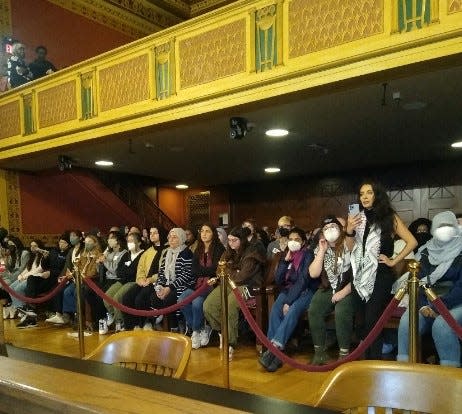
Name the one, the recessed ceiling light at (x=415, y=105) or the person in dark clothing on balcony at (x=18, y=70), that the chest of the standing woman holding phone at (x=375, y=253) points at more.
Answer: the person in dark clothing on balcony

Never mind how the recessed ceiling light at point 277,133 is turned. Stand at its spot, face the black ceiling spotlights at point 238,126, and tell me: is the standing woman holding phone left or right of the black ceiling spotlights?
left

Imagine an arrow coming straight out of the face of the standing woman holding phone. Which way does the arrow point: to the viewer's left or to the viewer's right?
to the viewer's left

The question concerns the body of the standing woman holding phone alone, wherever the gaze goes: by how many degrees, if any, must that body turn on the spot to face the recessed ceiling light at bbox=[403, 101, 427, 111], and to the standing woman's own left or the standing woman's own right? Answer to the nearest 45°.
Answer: approximately 135° to the standing woman's own right

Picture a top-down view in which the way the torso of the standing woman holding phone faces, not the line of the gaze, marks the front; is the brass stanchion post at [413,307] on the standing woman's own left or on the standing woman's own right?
on the standing woman's own left

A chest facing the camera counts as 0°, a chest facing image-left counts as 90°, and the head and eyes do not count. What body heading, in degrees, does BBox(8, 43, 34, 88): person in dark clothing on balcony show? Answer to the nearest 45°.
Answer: approximately 315°

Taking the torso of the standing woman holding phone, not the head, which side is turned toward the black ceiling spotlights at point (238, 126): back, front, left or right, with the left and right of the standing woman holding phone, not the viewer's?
right
